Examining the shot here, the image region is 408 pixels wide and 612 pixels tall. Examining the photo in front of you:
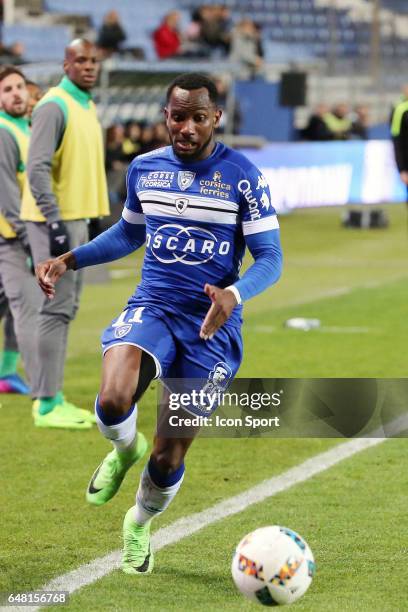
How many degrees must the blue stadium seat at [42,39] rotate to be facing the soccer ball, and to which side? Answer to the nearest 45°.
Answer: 0° — it already faces it

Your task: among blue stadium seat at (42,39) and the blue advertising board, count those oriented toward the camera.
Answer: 2

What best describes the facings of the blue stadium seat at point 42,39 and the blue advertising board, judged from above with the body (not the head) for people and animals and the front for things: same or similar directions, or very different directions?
same or similar directions

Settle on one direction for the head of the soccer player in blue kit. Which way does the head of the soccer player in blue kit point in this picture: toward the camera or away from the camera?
toward the camera

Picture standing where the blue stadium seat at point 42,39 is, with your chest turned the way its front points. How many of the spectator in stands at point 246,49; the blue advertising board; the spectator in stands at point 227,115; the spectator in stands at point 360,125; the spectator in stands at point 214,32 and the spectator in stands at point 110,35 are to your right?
0

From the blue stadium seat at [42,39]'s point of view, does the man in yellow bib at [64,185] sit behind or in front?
in front

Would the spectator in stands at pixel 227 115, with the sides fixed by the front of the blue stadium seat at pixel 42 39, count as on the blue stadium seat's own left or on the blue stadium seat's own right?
on the blue stadium seat's own left

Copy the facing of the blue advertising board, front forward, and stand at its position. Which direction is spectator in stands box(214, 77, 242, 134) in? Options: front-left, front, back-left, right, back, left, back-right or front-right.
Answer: right

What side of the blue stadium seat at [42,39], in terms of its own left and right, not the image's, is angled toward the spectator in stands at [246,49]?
left

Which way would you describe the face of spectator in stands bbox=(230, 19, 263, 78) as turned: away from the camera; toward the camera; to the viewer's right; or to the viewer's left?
toward the camera

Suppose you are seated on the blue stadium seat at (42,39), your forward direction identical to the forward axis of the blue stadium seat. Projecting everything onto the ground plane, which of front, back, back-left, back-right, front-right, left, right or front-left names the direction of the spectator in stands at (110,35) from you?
left

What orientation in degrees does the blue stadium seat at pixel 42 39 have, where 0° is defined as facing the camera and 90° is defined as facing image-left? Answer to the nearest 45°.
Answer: approximately 0°

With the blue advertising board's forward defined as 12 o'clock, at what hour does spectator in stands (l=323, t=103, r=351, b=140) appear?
The spectator in stands is roughly at 6 o'clock from the blue advertising board.

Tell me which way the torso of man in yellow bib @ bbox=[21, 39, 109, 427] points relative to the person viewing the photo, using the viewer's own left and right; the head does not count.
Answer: facing the viewer and to the right of the viewer

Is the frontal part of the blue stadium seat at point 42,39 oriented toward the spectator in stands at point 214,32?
no

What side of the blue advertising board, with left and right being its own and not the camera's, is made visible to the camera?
front

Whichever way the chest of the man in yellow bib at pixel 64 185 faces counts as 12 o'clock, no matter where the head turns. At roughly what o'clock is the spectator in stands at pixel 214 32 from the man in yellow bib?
The spectator in stands is roughly at 8 o'clock from the man in yellow bib.

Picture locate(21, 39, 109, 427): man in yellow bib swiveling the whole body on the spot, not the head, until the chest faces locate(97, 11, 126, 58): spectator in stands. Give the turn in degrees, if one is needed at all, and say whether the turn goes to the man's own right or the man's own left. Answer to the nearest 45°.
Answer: approximately 135° to the man's own left
